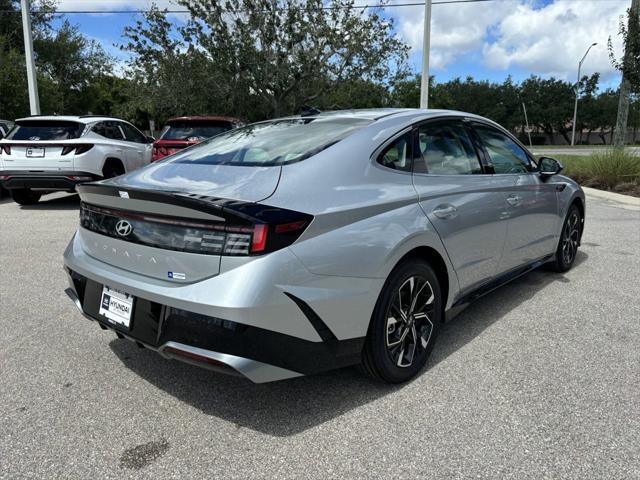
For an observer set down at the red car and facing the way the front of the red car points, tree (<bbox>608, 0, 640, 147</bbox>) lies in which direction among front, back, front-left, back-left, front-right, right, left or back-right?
right

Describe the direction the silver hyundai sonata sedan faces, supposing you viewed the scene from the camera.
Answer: facing away from the viewer and to the right of the viewer

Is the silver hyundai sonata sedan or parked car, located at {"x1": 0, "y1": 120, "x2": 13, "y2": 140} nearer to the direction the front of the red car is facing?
the parked car

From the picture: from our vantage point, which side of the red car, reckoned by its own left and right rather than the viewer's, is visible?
back

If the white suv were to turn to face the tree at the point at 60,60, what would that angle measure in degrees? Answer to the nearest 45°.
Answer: approximately 45° to its left

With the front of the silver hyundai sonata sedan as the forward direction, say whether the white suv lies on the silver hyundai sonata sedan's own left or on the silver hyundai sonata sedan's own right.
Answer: on the silver hyundai sonata sedan's own left

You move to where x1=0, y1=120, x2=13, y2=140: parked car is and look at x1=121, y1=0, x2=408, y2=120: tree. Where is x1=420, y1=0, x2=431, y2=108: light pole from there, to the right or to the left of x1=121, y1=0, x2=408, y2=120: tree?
right

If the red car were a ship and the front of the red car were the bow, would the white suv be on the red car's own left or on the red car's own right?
on the red car's own left

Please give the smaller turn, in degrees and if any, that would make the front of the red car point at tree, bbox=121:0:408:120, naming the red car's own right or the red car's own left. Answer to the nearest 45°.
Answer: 0° — it already faces it

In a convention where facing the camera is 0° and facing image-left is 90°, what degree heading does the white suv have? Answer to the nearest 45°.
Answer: approximately 225°

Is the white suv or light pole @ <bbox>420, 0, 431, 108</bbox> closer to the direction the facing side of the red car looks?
the light pole

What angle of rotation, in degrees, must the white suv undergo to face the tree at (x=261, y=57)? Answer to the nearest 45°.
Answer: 0° — it already faces it

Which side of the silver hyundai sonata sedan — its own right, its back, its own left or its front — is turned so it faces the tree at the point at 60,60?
left
